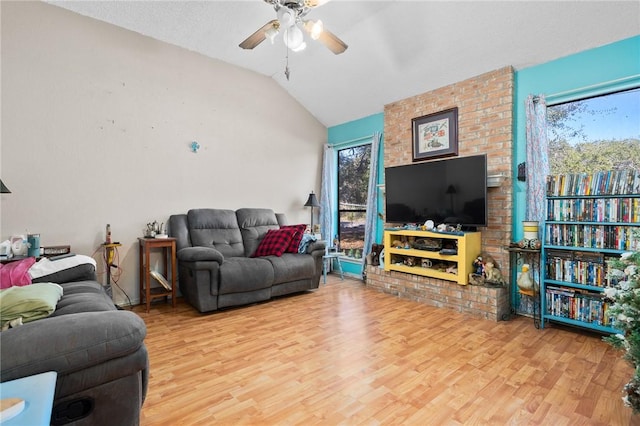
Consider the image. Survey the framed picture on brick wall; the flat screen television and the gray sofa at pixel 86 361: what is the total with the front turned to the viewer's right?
1

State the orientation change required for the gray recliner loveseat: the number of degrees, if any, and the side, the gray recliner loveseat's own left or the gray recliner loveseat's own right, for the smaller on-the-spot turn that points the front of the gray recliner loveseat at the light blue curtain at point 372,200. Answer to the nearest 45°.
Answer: approximately 45° to the gray recliner loveseat's own left

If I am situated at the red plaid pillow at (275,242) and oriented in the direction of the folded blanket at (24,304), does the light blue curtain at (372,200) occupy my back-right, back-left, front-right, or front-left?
back-left

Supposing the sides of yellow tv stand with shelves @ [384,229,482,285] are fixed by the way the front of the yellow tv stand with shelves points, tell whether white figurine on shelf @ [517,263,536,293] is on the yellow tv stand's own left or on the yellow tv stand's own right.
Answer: on the yellow tv stand's own left

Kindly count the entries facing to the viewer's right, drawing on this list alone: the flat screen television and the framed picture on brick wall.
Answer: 0

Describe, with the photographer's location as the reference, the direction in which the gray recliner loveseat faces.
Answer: facing the viewer and to the right of the viewer

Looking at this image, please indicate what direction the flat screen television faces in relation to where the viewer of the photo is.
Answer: facing the viewer and to the left of the viewer

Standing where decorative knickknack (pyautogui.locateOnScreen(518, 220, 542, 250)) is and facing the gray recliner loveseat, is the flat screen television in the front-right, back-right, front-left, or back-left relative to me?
front-right

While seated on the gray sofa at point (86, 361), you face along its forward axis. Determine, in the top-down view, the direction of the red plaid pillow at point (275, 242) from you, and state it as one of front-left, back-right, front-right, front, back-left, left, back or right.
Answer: front-left

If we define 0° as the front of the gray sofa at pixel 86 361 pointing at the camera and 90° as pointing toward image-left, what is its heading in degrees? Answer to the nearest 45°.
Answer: approximately 270°

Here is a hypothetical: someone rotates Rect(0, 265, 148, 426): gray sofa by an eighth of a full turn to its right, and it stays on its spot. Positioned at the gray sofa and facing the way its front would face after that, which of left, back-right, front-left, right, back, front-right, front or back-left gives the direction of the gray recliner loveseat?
left

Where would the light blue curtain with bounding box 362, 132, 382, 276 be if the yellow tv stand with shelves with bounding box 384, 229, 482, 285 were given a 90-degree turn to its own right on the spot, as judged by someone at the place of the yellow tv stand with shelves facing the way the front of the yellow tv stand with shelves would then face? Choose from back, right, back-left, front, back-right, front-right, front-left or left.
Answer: front

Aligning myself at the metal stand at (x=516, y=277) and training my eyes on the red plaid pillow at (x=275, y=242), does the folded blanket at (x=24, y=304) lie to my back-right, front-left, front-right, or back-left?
front-left

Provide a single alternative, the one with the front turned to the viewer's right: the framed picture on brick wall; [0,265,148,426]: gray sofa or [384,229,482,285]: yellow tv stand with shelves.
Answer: the gray sofa

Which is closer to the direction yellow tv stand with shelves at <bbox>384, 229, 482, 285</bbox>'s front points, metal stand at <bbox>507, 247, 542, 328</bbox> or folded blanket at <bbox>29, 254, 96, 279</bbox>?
the folded blanket
